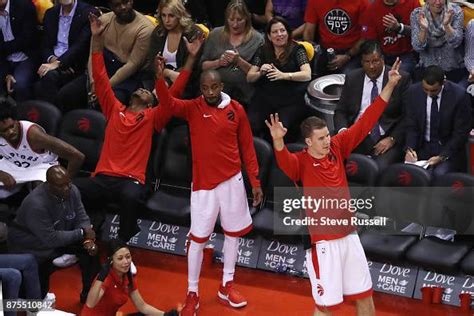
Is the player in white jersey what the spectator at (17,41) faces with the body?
yes

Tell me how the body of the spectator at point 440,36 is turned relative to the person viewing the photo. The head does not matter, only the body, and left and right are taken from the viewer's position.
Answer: facing the viewer

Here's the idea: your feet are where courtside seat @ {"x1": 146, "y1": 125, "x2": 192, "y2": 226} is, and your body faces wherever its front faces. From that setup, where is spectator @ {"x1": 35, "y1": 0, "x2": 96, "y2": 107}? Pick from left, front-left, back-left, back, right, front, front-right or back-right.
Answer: right

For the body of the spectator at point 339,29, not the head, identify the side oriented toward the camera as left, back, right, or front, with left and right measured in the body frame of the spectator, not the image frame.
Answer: front

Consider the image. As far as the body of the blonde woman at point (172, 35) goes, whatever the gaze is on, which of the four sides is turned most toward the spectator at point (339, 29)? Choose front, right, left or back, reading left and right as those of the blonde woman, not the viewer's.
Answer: left

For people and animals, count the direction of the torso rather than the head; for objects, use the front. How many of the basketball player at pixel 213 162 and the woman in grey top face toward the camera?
2

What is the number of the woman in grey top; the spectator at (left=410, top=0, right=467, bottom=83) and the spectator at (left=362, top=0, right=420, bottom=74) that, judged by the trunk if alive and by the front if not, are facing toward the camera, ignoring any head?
3

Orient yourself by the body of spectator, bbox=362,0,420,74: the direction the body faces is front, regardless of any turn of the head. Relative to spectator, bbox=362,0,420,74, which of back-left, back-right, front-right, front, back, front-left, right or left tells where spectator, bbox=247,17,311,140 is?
front-right

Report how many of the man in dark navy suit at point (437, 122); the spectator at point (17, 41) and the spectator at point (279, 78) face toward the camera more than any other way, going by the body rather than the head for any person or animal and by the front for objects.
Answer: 3

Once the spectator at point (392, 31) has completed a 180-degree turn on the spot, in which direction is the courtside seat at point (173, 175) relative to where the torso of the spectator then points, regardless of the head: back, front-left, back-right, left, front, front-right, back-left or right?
back-left

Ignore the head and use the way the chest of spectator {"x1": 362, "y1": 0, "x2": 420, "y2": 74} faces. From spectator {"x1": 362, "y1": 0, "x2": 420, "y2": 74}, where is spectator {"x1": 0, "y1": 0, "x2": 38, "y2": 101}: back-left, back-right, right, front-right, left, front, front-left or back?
right

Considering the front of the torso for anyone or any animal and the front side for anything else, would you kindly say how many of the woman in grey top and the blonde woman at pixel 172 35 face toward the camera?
2

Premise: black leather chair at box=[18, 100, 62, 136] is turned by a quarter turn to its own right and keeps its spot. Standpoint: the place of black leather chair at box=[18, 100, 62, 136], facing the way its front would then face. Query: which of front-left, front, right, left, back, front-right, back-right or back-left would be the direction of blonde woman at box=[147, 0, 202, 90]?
back-right

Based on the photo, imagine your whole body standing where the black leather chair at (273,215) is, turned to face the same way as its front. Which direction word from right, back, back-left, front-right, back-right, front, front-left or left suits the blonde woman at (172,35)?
right

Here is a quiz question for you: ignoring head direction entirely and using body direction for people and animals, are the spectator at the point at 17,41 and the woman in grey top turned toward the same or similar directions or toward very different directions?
same or similar directions

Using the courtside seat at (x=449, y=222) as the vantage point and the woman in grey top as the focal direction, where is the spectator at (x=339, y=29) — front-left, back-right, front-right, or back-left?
front-right

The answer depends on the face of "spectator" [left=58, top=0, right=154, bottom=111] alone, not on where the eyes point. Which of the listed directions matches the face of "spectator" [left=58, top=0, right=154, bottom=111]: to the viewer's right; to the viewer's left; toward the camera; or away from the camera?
toward the camera

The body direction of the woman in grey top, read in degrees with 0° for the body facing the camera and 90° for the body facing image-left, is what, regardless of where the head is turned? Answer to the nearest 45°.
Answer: approximately 0°
